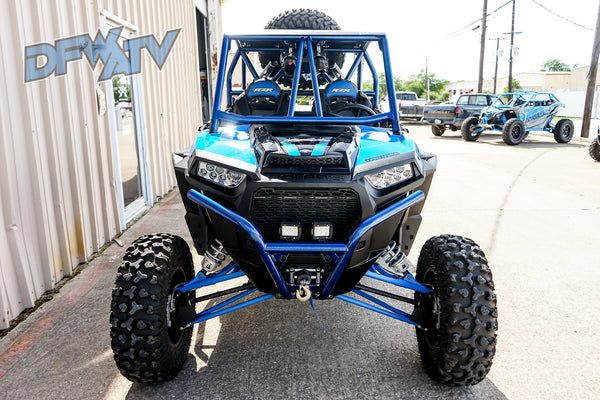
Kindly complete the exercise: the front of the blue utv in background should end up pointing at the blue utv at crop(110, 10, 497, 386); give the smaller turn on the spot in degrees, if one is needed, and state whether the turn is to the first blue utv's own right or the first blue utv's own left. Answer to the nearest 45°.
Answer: approximately 45° to the first blue utv's own left

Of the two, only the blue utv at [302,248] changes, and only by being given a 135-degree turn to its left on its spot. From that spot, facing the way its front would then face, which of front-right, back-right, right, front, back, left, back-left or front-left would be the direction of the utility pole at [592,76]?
front

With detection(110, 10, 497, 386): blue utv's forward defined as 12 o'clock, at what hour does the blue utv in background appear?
The blue utv in background is roughly at 7 o'clock from the blue utv.

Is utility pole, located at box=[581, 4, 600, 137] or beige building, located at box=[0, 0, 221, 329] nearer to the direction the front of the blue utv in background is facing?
the beige building

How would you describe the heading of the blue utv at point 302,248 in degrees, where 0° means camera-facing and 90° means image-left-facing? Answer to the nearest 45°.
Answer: approximately 0°

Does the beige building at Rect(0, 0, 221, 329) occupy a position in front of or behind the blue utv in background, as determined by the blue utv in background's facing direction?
in front

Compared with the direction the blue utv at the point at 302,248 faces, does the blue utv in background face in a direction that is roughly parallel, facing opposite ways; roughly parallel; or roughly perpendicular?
roughly perpendicular

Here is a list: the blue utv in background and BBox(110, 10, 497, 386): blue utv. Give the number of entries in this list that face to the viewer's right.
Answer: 0
